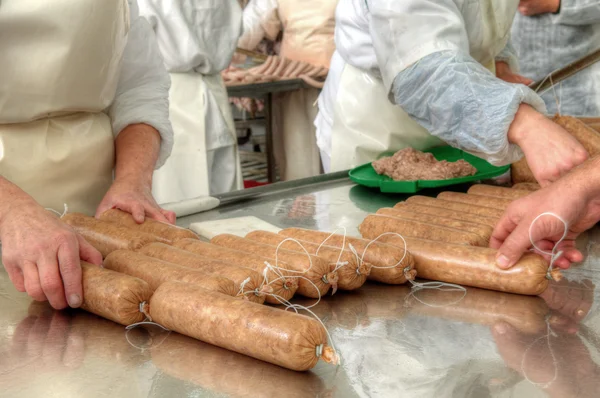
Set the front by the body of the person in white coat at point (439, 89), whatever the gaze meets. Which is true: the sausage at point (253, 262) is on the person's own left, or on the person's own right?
on the person's own right

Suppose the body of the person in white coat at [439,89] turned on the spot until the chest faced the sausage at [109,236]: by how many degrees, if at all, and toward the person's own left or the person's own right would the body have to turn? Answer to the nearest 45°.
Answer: approximately 90° to the person's own right

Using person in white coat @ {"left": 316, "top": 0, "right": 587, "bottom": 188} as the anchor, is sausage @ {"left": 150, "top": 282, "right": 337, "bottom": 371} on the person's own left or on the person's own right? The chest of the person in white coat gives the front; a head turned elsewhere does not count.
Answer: on the person's own right

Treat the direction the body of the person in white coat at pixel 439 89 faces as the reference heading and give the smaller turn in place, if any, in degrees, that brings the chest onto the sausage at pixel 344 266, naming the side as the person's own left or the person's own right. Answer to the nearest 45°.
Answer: approximately 45° to the person's own right

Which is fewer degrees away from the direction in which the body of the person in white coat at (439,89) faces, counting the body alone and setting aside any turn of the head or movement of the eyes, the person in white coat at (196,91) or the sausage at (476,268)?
the sausage

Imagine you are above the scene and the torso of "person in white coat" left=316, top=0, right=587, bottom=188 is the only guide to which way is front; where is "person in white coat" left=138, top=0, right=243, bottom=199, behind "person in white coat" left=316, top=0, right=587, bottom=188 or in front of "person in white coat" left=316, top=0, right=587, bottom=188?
behind

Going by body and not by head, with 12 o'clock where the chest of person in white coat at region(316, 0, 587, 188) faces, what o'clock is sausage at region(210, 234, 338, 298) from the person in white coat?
The sausage is roughly at 2 o'clock from the person in white coat.

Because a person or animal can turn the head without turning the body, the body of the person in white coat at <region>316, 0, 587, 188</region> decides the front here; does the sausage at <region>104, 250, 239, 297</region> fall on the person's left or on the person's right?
on the person's right

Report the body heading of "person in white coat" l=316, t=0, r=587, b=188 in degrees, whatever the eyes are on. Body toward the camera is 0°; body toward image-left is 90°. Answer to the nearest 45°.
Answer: approximately 315°
